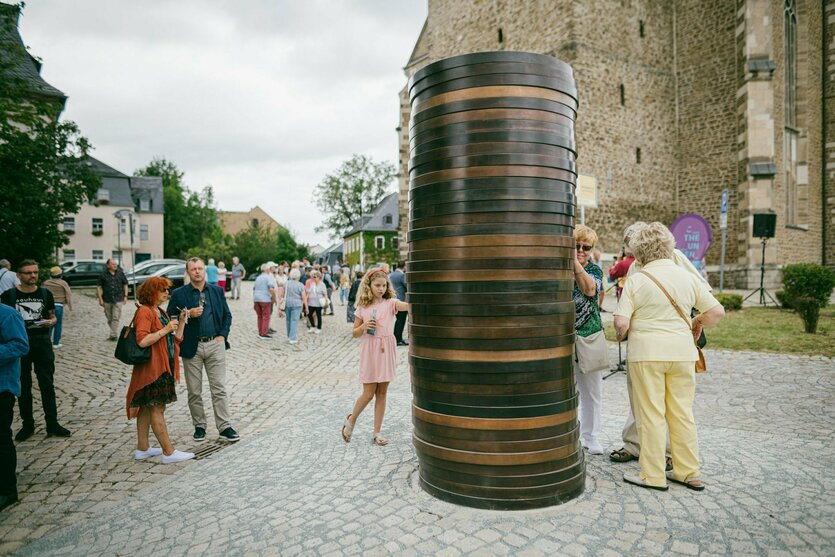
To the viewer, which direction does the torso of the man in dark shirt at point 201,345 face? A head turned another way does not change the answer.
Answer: toward the camera

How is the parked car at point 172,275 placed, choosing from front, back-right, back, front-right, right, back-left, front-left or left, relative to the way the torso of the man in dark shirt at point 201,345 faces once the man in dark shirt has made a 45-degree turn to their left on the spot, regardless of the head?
back-left

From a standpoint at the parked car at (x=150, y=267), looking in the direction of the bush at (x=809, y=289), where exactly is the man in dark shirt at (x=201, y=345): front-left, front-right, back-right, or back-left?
front-right

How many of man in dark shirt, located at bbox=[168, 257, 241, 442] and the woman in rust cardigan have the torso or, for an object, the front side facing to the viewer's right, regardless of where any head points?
1

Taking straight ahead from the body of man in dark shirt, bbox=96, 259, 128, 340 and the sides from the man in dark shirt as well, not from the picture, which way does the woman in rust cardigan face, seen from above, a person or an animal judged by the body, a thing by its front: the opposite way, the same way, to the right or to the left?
to the left

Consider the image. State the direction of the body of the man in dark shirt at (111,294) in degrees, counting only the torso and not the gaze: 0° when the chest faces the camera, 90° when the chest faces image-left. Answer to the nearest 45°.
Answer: approximately 0°

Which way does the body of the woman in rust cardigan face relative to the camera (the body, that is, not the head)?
to the viewer's right

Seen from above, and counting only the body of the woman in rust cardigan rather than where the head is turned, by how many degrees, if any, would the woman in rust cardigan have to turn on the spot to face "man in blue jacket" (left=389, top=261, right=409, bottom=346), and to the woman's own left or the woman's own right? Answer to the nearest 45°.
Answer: approximately 45° to the woman's own left

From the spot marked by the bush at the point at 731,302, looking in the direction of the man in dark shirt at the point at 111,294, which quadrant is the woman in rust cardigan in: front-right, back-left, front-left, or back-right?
front-left

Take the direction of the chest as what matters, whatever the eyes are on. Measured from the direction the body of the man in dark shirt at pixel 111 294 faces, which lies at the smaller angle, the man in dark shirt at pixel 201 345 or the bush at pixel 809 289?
the man in dark shirt

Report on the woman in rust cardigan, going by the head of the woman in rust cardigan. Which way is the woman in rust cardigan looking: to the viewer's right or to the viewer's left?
to the viewer's right

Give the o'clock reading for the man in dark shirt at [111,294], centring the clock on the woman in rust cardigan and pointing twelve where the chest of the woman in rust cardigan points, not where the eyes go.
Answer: The man in dark shirt is roughly at 9 o'clock from the woman in rust cardigan.

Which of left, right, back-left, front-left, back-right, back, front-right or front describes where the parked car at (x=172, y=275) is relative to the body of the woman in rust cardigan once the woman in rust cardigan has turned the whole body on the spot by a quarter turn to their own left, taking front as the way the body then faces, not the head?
front

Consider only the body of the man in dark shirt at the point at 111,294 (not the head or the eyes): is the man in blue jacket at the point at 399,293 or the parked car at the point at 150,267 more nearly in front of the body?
the man in blue jacket

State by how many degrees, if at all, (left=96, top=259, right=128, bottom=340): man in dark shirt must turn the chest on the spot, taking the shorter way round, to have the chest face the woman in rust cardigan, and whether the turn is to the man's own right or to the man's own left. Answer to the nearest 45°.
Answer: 0° — they already face them

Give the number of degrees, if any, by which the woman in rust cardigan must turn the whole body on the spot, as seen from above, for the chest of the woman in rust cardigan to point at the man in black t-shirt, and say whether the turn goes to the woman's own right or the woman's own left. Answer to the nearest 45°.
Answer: approximately 135° to the woman's own left
